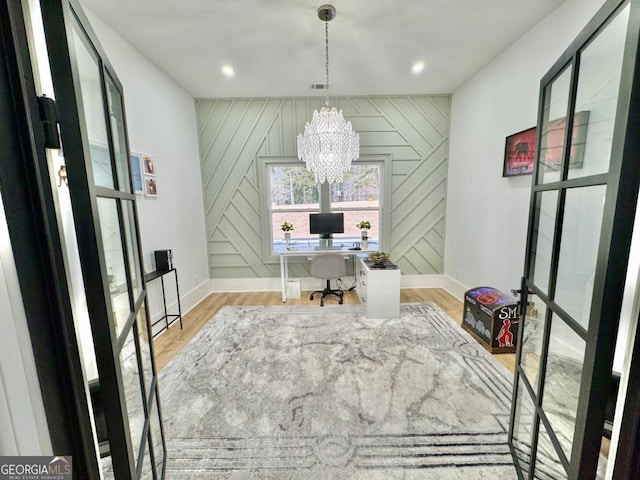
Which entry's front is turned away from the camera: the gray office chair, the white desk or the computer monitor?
the gray office chair

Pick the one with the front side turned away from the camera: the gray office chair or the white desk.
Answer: the gray office chair

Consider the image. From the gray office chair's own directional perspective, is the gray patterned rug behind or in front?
behind

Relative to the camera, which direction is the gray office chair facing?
away from the camera

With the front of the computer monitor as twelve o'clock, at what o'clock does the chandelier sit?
The chandelier is roughly at 12 o'clock from the computer monitor.

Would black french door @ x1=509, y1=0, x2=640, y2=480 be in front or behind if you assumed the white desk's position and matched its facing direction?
in front

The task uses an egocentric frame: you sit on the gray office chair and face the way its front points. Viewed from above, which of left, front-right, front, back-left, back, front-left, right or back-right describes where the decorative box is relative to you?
back-right

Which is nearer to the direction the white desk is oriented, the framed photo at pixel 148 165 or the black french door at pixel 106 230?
the black french door

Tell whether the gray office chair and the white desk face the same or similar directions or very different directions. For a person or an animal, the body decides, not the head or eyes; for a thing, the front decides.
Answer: very different directions
